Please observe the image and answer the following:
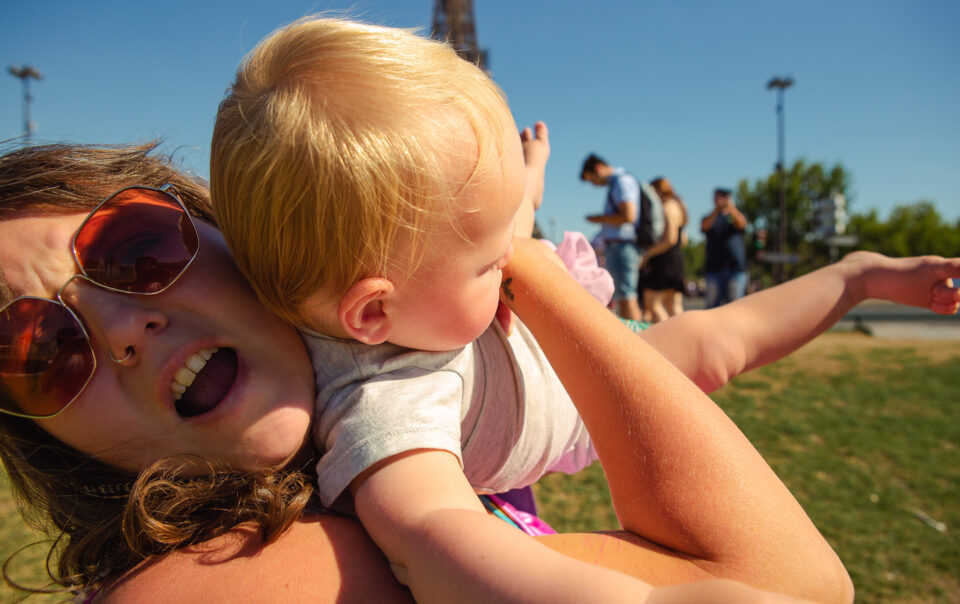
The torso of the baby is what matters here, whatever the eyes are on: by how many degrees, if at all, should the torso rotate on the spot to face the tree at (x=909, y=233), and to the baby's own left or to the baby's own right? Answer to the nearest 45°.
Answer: approximately 45° to the baby's own left

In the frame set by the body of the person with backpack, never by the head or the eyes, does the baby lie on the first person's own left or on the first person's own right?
on the first person's own left

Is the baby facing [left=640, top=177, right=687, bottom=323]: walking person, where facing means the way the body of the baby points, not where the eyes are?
no

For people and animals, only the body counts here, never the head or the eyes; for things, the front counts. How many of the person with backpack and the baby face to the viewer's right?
1

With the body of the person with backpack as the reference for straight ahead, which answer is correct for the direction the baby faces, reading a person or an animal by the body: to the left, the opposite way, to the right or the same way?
the opposite way

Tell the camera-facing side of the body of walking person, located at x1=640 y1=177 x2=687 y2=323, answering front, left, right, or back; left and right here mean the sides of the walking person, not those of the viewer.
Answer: left

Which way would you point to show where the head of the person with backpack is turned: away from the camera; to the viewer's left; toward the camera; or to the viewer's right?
to the viewer's left

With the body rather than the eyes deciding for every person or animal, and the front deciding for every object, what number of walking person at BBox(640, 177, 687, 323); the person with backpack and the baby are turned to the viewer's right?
1

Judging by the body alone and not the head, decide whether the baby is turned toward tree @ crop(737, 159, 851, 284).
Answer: no

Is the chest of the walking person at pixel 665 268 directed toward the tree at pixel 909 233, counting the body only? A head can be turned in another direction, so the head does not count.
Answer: no

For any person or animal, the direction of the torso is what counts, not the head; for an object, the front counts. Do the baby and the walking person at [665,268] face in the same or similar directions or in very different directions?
very different directions

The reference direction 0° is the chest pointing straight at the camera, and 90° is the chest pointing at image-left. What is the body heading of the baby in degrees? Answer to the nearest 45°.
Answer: approximately 270°

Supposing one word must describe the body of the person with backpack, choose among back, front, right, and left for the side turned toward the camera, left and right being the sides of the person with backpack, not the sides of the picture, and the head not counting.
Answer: left

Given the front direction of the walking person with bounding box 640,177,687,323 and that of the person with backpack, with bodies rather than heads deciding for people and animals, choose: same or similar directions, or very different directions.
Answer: same or similar directions

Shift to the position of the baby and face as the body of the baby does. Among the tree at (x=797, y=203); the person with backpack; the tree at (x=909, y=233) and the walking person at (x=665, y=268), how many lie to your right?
0
